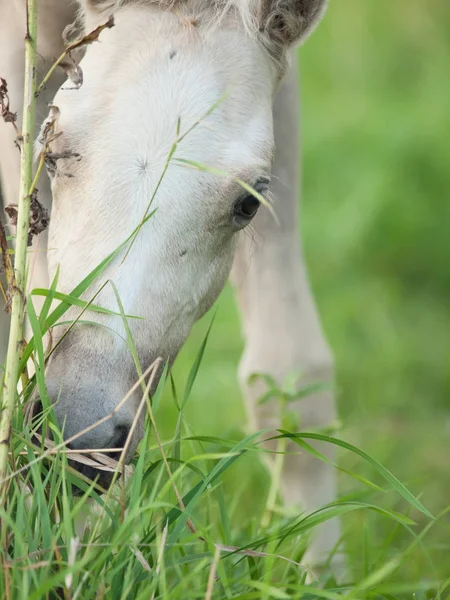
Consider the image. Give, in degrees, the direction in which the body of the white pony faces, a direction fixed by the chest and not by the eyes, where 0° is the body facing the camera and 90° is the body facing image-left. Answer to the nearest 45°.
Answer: approximately 0°
